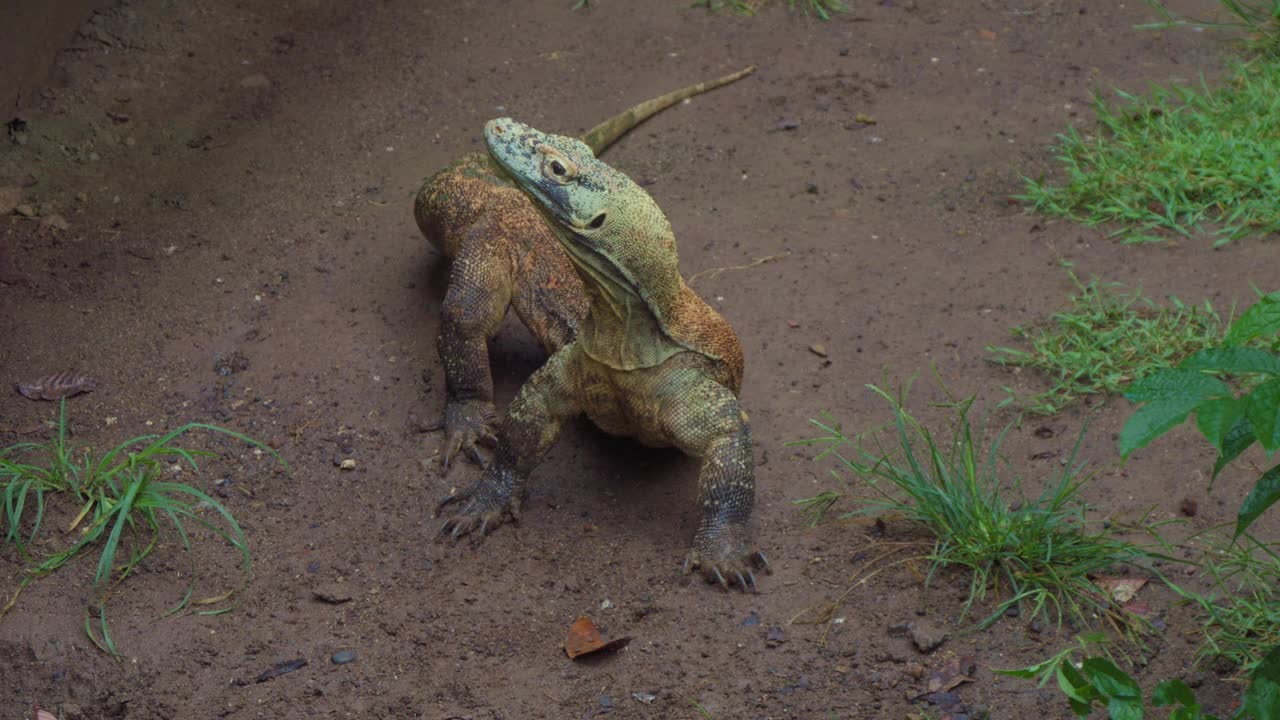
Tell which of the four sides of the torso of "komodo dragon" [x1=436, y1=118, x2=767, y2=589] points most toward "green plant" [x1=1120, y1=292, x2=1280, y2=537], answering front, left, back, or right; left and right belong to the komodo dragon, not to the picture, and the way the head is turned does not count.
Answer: left

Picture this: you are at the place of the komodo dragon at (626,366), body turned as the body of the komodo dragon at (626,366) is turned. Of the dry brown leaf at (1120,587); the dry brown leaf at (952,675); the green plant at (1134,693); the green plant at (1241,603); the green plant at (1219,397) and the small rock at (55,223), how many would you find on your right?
1

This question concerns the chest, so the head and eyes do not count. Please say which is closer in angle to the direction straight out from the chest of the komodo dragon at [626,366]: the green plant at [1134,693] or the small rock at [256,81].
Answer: the green plant

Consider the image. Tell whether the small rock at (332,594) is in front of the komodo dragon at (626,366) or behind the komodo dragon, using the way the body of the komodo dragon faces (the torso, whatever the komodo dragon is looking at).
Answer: in front

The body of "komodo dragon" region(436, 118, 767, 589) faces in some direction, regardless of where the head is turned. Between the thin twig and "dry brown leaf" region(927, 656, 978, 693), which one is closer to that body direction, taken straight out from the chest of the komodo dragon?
the dry brown leaf

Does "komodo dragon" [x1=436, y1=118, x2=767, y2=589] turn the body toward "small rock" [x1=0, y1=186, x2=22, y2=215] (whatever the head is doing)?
no

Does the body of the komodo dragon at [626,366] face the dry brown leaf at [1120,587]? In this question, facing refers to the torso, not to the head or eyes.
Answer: no

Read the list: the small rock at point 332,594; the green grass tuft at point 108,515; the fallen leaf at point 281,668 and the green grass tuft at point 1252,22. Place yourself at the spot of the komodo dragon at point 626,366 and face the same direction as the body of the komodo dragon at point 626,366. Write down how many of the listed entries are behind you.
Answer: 1

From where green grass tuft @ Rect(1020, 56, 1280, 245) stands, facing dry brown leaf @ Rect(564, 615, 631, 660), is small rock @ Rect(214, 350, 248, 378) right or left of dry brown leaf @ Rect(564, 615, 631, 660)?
right

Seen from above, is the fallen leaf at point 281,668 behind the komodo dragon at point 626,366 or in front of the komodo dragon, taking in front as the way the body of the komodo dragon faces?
in front

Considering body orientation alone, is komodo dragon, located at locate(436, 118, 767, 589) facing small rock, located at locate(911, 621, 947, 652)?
no

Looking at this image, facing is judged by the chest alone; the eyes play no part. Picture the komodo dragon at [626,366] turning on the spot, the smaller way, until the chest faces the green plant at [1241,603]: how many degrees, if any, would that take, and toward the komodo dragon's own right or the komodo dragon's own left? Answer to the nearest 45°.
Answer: approximately 90° to the komodo dragon's own left
